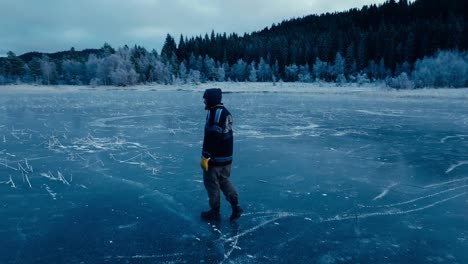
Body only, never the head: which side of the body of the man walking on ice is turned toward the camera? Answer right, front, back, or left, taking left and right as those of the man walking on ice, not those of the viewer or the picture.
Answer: left
